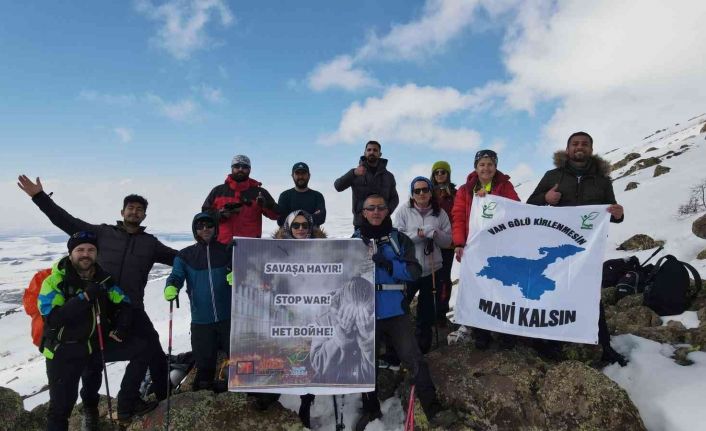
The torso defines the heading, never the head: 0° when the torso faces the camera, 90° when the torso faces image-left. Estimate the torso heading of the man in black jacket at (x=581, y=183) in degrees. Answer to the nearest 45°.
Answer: approximately 0°

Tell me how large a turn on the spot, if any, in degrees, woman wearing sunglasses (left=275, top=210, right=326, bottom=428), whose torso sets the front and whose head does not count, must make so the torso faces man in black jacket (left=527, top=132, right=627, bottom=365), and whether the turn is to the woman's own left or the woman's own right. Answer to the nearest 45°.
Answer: approximately 90° to the woman's own left

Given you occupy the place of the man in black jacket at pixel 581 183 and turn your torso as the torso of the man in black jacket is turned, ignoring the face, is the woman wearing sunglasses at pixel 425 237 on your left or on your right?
on your right

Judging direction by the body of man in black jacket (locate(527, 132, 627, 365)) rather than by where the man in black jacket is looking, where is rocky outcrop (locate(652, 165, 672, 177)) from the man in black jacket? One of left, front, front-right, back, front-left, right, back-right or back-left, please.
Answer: back

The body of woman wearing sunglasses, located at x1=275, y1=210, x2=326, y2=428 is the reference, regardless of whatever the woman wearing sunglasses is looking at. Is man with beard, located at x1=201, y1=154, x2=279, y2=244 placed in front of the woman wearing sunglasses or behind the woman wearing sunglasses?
behind

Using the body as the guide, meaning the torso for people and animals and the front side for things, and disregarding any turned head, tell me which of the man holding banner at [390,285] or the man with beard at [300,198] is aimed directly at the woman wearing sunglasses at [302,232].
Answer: the man with beard

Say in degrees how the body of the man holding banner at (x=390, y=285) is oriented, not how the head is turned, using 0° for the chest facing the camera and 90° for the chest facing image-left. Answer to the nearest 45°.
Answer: approximately 0°
